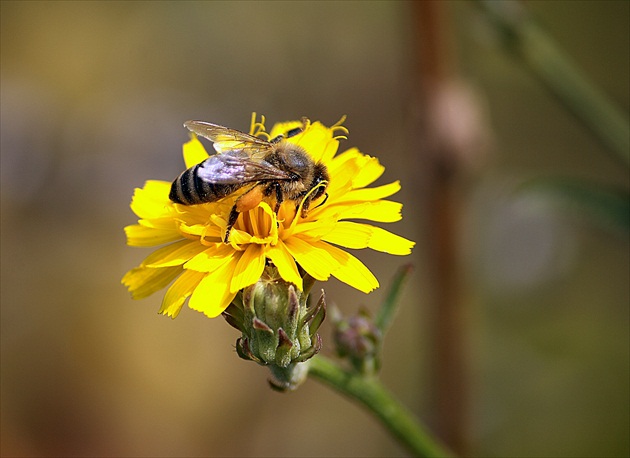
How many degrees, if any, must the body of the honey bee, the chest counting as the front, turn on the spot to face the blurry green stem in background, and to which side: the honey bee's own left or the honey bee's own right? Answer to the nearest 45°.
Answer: approximately 45° to the honey bee's own left

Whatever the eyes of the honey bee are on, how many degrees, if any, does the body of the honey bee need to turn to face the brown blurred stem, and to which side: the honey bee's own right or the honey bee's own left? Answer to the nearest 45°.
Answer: approximately 45° to the honey bee's own left

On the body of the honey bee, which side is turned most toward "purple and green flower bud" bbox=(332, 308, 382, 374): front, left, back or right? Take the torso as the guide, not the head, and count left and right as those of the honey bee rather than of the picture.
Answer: front

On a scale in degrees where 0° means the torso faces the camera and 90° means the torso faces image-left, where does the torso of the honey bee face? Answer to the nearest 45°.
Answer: approximately 270°

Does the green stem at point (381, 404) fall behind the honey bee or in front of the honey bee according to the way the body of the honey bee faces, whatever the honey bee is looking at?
in front
